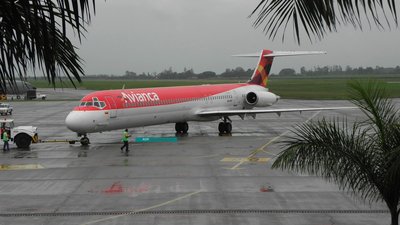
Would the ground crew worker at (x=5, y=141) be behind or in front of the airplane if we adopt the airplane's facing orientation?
in front

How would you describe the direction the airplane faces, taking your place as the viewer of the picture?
facing the viewer and to the left of the viewer
